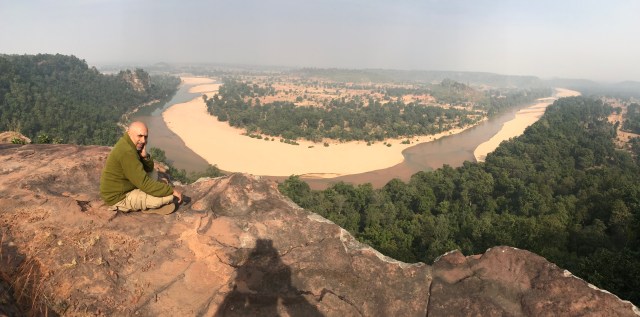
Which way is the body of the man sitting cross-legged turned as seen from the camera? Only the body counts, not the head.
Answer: to the viewer's right
